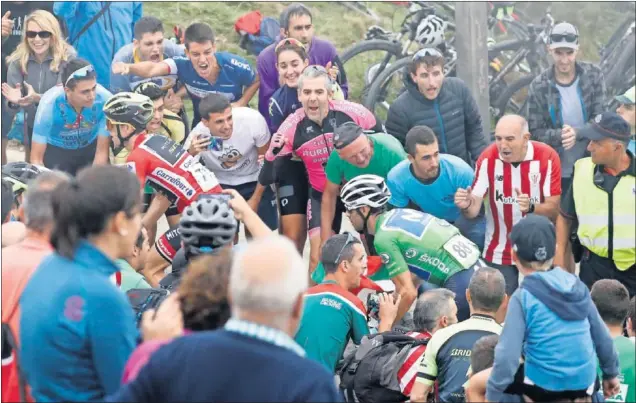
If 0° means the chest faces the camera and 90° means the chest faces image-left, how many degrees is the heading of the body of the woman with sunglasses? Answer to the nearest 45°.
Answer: approximately 0°

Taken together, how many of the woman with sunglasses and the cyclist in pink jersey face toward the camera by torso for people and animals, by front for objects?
2

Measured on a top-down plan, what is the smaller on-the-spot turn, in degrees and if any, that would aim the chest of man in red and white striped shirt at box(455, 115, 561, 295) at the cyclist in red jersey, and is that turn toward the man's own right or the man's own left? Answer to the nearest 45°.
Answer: approximately 45° to the man's own right

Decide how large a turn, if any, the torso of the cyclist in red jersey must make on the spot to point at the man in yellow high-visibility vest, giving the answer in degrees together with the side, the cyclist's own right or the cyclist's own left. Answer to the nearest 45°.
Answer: approximately 180°

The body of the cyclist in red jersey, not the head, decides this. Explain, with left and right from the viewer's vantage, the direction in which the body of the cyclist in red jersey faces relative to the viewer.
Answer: facing to the left of the viewer

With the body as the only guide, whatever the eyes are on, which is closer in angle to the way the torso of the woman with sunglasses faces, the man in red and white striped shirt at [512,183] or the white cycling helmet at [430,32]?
the man in red and white striped shirt

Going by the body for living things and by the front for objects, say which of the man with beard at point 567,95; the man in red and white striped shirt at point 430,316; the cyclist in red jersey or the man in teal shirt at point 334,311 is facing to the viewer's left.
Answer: the cyclist in red jersey
